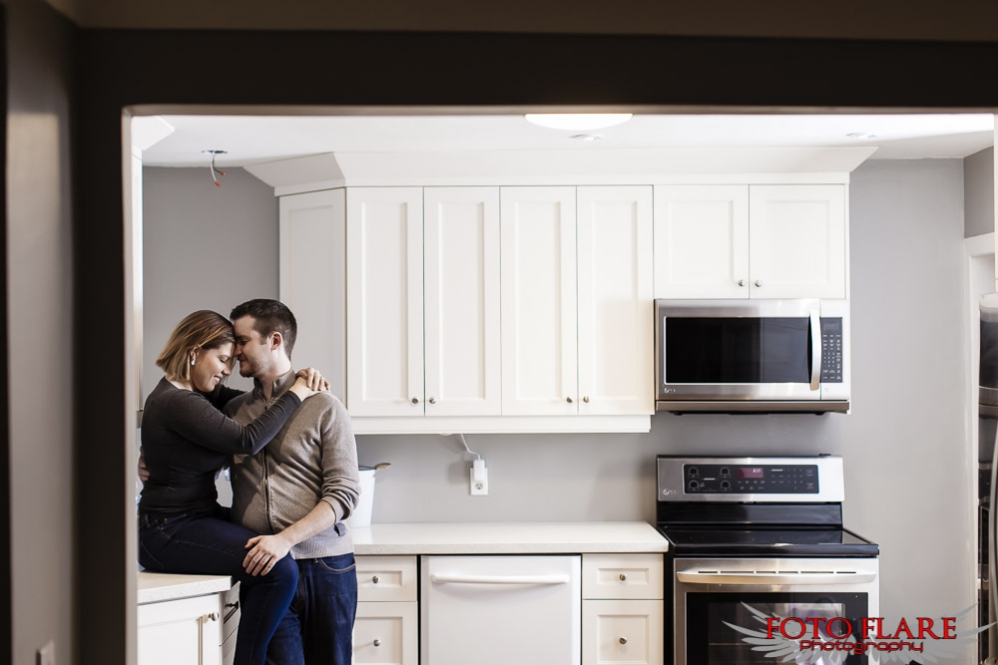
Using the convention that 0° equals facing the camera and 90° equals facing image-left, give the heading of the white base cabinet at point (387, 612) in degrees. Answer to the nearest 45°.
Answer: approximately 0°

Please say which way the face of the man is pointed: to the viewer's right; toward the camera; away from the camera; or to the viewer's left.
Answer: to the viewer's left

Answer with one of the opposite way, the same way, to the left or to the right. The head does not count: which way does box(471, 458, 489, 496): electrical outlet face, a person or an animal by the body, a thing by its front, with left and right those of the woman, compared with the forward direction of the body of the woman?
to the right

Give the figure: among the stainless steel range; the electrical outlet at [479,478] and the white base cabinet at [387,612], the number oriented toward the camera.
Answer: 3

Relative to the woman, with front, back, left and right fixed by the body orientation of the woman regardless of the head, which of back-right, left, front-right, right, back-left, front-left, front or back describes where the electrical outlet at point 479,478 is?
front-left

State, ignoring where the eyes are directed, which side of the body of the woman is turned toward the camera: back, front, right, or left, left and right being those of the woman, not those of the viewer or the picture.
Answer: right

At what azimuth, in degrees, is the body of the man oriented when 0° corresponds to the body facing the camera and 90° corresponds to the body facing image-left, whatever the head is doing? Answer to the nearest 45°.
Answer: approximately 45°
